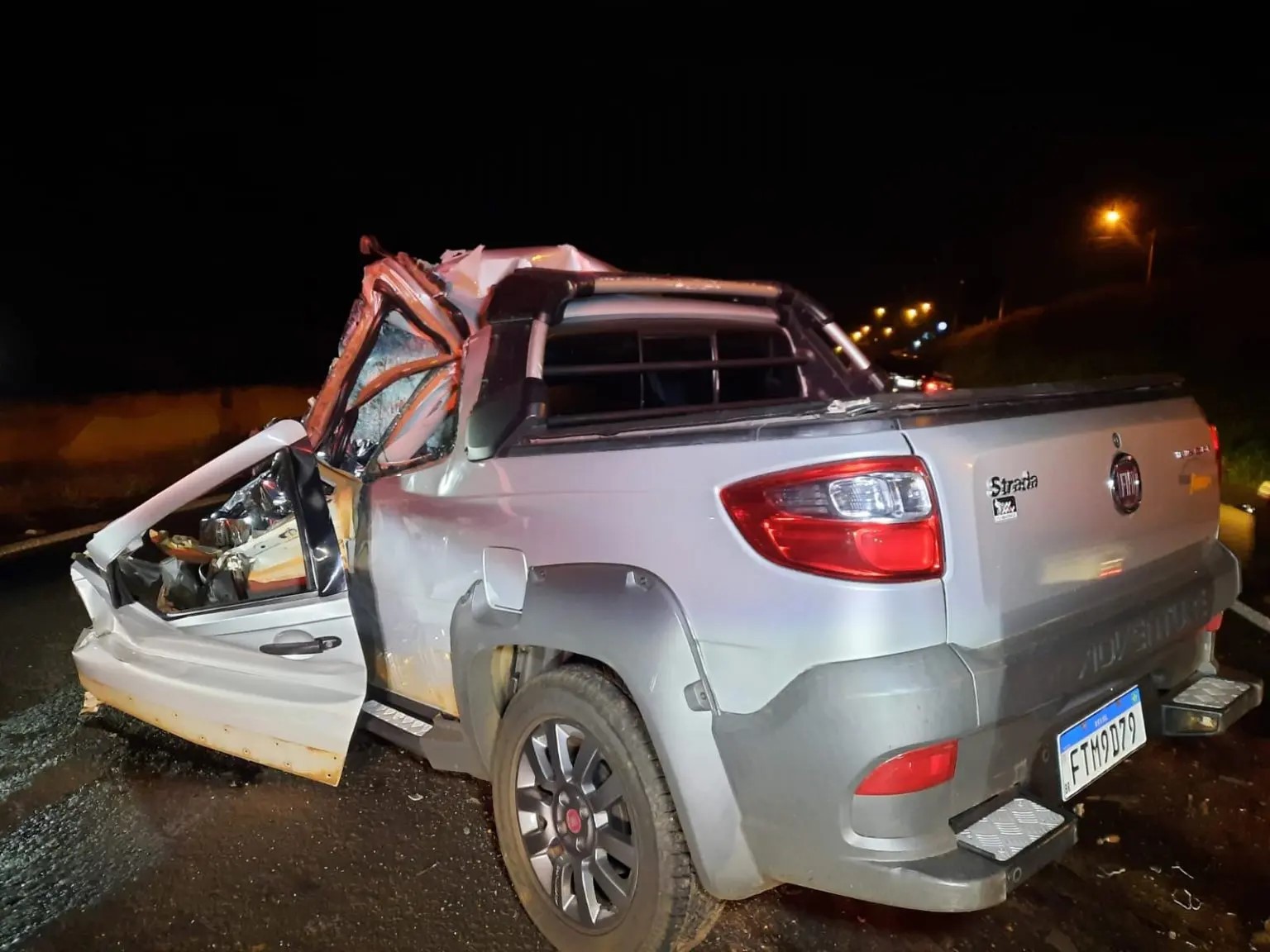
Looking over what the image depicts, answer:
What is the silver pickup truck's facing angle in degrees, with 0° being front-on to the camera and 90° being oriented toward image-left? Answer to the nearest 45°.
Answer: approximately 135°
